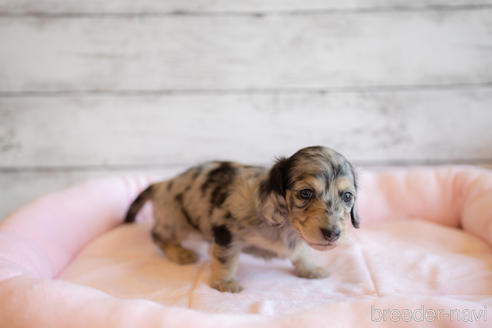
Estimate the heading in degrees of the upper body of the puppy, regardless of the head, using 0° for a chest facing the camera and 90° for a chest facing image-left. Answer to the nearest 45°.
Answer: approximately 315°
